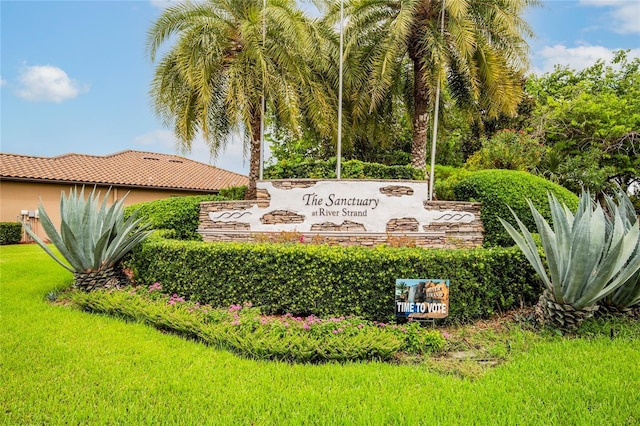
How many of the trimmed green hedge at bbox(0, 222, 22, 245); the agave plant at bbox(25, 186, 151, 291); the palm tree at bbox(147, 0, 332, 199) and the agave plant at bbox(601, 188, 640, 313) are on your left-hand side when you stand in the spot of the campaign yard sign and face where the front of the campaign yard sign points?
1

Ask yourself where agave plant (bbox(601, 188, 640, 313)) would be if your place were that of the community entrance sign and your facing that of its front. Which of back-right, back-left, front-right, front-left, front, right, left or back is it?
front-left

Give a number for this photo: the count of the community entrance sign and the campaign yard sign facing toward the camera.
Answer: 2

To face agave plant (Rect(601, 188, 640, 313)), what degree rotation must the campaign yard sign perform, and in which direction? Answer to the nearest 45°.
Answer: approximately 90° to its left

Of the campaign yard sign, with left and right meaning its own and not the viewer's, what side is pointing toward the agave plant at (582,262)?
left

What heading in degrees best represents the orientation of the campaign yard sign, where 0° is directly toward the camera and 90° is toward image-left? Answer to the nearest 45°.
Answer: approximately 0°

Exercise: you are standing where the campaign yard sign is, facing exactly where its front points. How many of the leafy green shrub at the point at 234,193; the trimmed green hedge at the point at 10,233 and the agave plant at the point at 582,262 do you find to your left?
1

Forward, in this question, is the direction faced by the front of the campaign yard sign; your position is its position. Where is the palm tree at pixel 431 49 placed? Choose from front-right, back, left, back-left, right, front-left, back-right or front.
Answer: back

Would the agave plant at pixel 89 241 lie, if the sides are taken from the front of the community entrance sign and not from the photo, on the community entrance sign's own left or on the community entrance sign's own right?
on the community entrance sign's own right

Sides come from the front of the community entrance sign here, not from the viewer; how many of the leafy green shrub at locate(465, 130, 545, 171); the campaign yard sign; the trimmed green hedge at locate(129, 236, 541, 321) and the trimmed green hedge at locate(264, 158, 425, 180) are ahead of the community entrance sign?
2

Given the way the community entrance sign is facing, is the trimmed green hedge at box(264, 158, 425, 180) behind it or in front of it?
behind

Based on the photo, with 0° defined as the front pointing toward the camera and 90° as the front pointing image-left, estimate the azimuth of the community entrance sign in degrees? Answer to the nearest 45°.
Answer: approximately 0°
